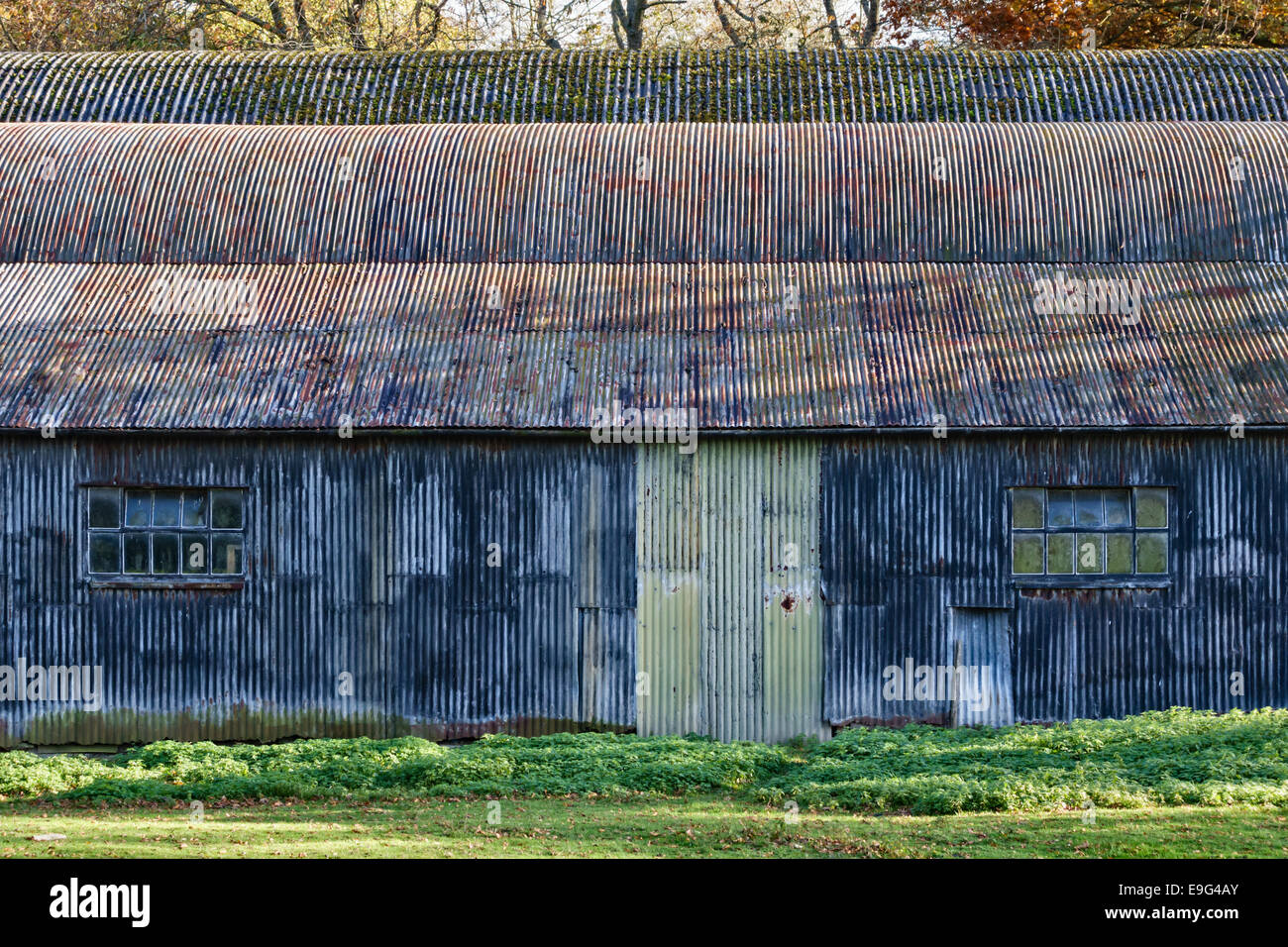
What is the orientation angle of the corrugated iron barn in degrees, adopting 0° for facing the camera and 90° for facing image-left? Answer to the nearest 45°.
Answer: approximately 0°
